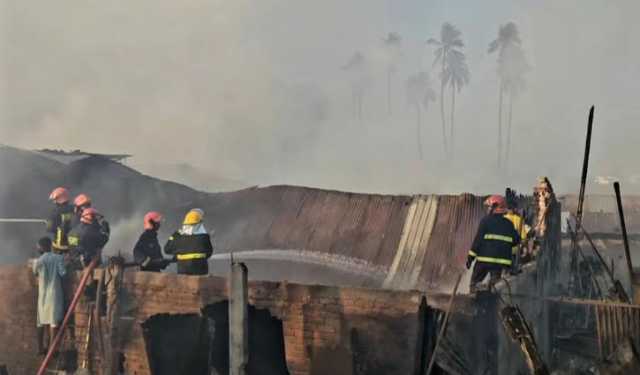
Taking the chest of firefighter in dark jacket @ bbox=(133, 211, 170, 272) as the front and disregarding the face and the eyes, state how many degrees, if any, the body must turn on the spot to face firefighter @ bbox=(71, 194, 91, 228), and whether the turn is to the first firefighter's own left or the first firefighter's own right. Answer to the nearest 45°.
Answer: approximately 135° to the first firefighter's own left

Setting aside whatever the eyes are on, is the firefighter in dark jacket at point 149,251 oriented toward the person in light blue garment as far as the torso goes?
no

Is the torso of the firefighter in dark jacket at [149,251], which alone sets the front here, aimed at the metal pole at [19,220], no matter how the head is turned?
no

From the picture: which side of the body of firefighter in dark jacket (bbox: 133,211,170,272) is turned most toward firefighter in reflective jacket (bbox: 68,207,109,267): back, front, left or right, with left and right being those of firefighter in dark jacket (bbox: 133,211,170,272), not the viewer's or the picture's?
back

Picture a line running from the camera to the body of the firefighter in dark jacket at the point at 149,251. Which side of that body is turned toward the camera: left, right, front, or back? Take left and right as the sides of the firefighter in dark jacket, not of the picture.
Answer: right

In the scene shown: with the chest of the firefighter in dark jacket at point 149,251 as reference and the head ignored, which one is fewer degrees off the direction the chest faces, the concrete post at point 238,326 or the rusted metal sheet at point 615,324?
the rusted metal sheet
